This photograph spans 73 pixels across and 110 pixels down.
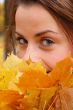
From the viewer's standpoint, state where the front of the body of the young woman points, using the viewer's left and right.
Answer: facing the viewer and to the left of the viewer
